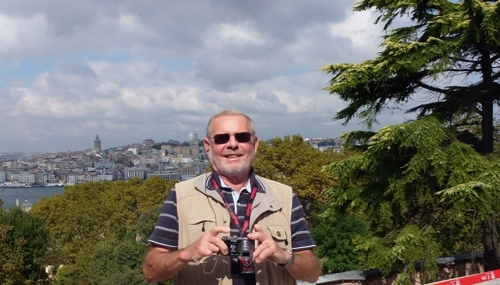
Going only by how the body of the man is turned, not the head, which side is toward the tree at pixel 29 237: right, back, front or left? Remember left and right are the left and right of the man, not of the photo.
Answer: back

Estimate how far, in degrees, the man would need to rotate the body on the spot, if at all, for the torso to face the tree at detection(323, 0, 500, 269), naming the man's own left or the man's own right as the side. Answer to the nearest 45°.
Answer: approximately 135° to the man's own left

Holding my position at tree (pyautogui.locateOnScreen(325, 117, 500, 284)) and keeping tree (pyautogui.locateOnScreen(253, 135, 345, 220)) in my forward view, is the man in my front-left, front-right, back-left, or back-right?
back-left

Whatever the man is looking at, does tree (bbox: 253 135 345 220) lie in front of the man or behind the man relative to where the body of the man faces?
behind

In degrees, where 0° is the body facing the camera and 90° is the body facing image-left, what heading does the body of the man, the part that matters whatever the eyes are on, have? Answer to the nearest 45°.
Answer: approximately 0°

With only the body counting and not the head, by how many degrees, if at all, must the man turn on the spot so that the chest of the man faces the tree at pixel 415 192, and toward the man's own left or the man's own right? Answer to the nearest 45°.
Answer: approximately 135° to the man's own left
